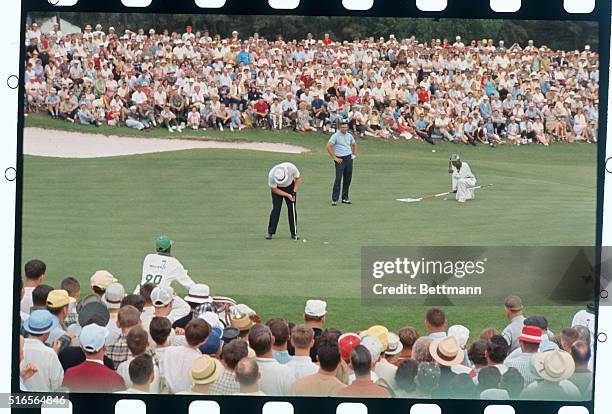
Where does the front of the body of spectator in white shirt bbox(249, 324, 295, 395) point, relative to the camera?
away from the camera

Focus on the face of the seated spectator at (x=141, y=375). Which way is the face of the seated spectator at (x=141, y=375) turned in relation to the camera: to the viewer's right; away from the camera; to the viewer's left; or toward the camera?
away from the camera

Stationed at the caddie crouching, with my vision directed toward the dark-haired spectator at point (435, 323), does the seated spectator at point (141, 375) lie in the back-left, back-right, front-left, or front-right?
front-right

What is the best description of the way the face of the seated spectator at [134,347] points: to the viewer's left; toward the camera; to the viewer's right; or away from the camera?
away from the camera

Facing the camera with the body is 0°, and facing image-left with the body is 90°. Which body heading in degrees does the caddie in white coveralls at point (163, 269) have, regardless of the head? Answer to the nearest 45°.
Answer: approximately 180°

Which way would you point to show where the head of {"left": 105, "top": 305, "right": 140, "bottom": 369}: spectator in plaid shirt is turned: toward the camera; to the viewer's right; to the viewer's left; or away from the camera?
away from the camera

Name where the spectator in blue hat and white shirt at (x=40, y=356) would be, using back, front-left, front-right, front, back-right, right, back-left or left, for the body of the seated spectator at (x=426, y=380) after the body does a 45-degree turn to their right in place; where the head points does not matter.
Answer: back-left

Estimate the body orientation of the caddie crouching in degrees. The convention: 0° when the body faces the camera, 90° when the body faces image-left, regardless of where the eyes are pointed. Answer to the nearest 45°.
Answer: approximately 45°

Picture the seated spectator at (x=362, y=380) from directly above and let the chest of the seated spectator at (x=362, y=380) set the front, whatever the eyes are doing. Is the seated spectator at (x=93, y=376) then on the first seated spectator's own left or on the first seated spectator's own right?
on the first seated spectator's own left

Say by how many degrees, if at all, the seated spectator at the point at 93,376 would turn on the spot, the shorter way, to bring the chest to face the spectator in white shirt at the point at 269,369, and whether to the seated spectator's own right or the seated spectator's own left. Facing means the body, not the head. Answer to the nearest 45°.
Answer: approximately 90° to the seated spectator's own right

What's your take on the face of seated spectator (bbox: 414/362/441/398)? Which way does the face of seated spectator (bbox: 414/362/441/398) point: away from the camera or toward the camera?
away from the camera

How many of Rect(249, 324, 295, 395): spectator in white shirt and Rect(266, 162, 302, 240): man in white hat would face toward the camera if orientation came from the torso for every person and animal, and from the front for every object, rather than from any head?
1

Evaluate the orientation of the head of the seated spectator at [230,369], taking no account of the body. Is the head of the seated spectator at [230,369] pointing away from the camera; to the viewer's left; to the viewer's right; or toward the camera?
away from the camera

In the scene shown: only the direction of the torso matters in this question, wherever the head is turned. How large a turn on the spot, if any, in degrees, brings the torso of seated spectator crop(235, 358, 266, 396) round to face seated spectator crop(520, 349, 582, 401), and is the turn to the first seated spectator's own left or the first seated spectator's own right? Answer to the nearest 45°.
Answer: approximately 90° to the first seated spectator's own right

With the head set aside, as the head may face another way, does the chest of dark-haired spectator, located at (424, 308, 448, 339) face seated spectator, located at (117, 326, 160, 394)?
no

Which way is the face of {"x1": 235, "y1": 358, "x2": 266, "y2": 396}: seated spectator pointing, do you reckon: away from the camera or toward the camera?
away from the camera

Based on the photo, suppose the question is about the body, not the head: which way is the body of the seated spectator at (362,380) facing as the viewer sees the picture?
away from the camera

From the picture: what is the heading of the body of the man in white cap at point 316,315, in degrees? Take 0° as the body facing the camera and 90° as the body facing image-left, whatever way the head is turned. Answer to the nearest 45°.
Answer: approximately 180°

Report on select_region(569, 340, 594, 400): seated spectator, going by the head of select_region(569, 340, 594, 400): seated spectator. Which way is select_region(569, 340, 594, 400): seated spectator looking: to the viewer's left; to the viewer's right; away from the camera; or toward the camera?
away from the camera

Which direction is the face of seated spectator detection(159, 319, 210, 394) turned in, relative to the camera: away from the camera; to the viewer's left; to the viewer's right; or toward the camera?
away from the camera

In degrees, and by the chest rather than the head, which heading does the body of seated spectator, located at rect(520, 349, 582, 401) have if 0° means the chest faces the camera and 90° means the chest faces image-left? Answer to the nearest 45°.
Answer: approximately 180°

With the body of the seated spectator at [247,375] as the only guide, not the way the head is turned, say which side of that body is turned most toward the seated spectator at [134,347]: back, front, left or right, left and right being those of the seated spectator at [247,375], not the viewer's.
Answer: left
